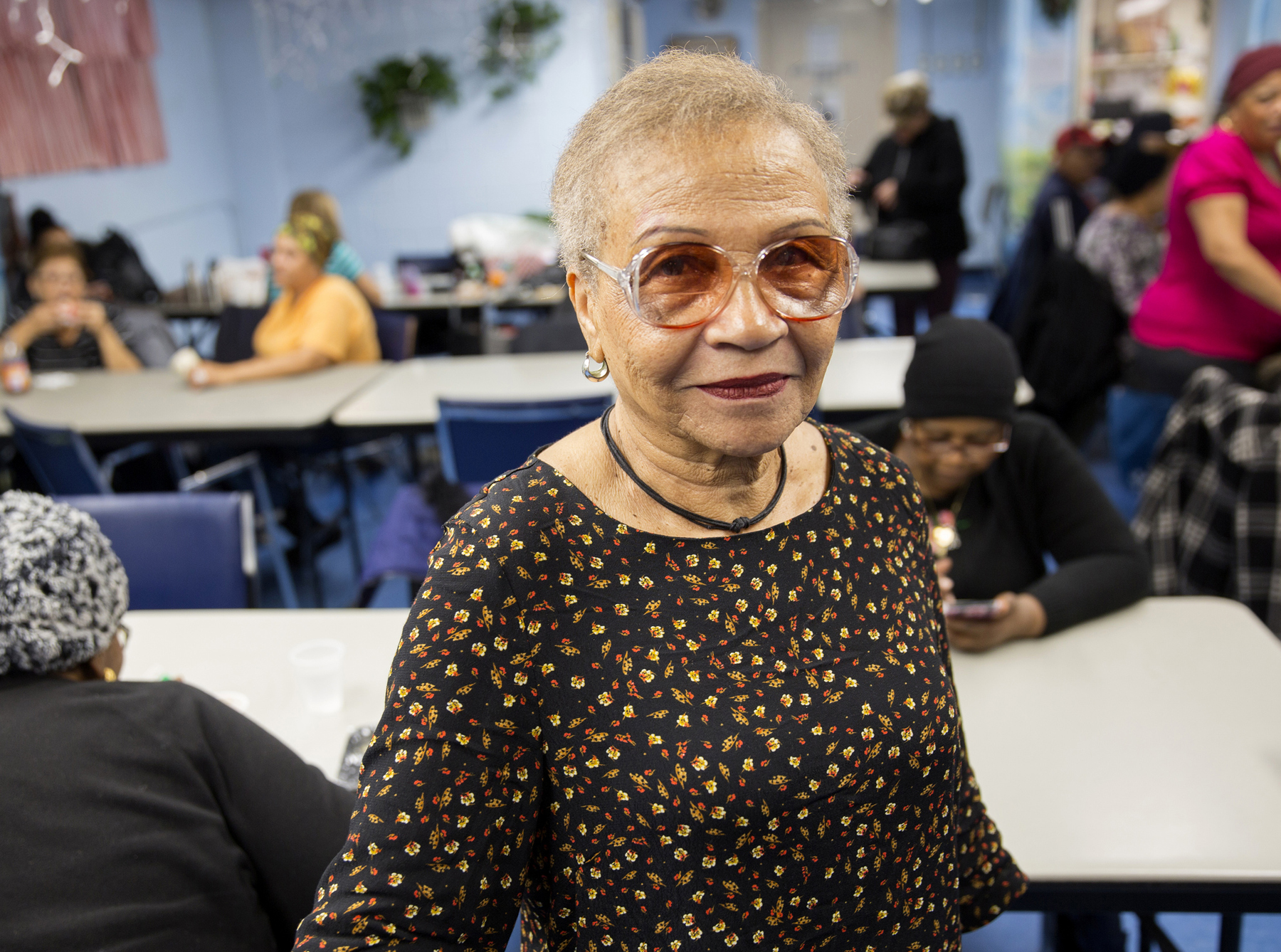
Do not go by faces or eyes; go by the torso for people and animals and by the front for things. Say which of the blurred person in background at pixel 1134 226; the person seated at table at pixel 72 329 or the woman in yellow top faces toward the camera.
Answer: the person seated at table

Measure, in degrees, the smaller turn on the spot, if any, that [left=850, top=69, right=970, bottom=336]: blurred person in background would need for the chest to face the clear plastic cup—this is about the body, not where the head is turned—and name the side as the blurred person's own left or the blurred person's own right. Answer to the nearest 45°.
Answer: approximately 45° to the blurred person's own left

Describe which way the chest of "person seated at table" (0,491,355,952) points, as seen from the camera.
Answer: away from the camera

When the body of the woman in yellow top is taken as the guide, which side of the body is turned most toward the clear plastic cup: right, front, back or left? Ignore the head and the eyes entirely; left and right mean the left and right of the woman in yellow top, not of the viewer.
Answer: left

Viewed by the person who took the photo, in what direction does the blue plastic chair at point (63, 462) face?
facing away from the viewer and to the right of the viewer

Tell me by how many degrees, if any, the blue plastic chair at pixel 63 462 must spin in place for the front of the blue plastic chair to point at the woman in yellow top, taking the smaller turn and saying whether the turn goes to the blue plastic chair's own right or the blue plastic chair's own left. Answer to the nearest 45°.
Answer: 0° — it already faces them

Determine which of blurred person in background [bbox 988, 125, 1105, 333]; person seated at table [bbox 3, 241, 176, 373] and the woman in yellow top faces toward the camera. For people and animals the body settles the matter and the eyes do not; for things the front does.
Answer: the person seated at table

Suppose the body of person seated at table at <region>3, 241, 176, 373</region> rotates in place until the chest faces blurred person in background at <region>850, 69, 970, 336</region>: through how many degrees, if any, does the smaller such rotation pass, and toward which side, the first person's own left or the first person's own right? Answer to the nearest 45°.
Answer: approximately 90° to the first person's own left

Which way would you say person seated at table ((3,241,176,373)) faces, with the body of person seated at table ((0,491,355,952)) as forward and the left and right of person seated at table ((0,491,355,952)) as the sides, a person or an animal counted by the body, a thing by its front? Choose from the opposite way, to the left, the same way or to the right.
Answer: the opposite way

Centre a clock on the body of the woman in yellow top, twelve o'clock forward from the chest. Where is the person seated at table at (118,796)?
The person seated at table is roughly at 9 o'clock from the woman in yellow top.

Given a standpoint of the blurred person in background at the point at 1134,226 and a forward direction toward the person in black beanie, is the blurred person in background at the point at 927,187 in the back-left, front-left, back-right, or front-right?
back-right

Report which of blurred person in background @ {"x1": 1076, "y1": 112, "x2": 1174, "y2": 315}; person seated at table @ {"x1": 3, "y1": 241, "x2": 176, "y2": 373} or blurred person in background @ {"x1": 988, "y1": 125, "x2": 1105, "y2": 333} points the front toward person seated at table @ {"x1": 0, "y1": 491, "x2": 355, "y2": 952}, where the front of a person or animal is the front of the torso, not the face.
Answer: person seated at table @ {"x1": 3, "y1": 241, "x2": 176, "y2": 373}
